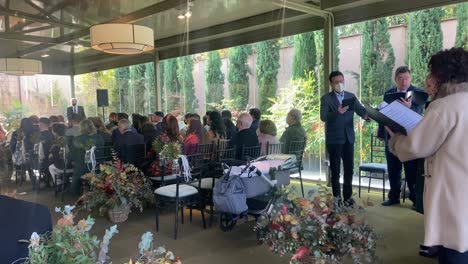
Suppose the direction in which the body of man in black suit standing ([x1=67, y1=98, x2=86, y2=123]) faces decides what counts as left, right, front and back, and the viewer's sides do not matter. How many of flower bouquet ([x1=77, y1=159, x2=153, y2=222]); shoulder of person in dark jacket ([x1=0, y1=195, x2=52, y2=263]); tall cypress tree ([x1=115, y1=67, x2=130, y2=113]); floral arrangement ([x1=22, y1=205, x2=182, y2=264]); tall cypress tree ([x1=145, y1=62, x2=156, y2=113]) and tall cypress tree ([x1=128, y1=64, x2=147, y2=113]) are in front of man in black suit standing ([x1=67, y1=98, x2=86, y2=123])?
3

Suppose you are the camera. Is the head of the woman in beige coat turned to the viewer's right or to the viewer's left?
to the viewer's left

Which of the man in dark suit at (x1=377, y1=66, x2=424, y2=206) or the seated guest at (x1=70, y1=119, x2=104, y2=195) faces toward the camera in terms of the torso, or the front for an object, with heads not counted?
the man in dark suit

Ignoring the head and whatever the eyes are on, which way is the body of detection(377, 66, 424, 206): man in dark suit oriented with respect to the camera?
toward the camera

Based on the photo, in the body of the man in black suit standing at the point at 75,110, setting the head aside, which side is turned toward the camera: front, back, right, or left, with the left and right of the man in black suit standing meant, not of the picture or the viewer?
front

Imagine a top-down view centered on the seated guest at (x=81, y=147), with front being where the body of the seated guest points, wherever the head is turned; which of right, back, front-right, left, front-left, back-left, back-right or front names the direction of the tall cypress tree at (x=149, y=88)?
front-right

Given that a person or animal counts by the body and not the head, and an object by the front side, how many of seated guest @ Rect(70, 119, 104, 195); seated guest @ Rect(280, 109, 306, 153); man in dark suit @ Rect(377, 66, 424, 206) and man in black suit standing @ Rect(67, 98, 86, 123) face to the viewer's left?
1

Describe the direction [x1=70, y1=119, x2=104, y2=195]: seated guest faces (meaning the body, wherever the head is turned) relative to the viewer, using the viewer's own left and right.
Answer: facing away from the viewer
